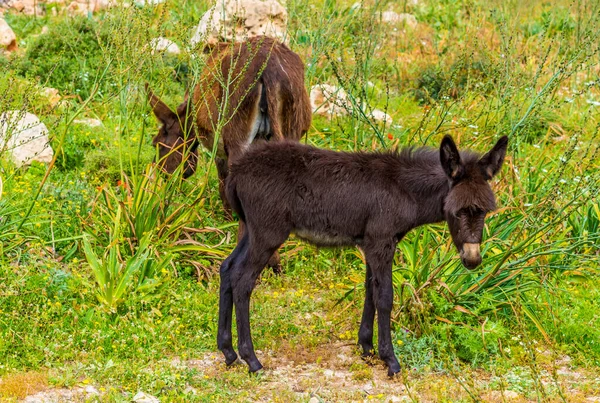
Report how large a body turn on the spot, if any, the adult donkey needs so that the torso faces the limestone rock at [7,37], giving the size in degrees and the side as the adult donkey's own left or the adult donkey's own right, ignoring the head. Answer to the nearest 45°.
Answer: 0° — it already faces it

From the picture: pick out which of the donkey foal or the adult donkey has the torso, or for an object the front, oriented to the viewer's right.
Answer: the donkey foal

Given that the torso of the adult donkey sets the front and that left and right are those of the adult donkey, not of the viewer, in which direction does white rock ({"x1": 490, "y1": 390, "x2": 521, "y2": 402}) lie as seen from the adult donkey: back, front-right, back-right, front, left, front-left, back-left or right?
back

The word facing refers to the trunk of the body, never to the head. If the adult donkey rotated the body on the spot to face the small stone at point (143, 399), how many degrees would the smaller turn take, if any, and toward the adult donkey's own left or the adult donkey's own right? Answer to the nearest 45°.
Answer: approximately 135° to the adult donkey's own left

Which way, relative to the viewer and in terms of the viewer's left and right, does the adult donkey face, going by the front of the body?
facing away from the viewer and to the left of the viewer

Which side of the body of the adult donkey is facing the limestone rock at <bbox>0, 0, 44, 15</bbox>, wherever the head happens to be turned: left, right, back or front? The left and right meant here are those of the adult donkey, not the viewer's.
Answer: front

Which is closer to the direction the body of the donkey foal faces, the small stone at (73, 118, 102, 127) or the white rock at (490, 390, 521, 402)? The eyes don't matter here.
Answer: the white rock

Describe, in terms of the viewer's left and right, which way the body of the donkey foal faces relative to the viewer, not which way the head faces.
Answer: facing to the right of the viewer

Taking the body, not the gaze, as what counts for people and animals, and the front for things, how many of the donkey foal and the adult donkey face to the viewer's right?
1

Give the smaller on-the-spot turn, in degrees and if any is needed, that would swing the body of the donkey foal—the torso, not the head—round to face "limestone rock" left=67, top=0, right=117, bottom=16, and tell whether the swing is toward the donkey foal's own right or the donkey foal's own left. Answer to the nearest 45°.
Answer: approximately 135° to the donkey foal's own left

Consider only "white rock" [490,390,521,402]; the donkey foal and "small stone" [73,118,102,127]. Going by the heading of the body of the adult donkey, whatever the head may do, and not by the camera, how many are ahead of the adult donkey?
1

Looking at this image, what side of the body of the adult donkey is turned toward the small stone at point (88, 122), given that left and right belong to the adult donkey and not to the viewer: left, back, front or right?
front

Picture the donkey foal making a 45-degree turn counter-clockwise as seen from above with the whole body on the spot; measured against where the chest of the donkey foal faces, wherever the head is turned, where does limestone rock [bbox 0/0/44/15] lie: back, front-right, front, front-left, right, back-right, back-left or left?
left
